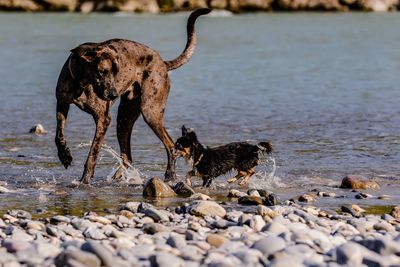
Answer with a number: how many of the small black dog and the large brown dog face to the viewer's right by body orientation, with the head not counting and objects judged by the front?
0

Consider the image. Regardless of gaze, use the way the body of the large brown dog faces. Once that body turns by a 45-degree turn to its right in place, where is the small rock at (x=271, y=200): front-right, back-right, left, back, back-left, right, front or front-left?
back-left

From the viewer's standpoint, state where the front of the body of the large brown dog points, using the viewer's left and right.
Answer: facing the viewer and to the left of the viewer

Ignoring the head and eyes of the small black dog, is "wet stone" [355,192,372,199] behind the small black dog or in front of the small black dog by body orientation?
behind

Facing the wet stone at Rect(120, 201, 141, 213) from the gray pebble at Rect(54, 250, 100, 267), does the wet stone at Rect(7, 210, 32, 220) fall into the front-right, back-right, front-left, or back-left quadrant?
front-left

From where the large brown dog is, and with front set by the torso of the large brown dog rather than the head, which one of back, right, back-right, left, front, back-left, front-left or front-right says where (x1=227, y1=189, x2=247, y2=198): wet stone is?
left

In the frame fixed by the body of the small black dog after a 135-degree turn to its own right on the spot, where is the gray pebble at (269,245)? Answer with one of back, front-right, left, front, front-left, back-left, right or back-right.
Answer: back-right

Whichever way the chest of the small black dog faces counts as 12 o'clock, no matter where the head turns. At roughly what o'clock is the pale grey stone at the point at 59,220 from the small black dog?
The pale grey stone is roughly at 10 o'clock from the small black dog.

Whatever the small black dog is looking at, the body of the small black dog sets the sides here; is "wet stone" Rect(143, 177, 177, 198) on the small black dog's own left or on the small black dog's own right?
on the small black dog's own left

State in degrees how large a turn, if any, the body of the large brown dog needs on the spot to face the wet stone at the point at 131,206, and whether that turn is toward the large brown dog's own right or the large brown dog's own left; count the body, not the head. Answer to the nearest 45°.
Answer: approximately 45° to the large brown dog's own left

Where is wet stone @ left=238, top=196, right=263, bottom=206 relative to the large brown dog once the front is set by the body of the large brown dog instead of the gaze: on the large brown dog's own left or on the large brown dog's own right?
on the large brown dog's own left

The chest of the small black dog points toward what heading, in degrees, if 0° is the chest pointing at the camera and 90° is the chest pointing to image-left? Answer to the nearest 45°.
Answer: approximately 90°

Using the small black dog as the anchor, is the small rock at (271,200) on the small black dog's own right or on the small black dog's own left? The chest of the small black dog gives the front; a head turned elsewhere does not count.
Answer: on the small black dog's own left
